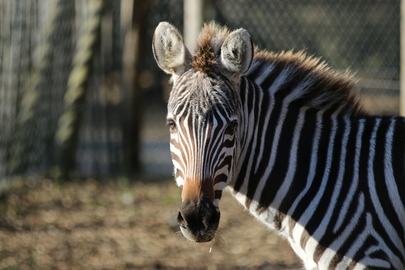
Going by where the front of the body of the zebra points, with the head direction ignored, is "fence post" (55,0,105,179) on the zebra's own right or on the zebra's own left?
on the zebra's own right

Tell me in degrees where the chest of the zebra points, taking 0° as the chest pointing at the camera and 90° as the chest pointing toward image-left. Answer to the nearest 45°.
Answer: approximately 90°

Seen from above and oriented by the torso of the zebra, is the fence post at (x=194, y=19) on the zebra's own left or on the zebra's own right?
on the zebra's own right
